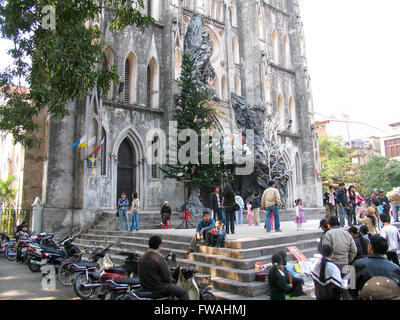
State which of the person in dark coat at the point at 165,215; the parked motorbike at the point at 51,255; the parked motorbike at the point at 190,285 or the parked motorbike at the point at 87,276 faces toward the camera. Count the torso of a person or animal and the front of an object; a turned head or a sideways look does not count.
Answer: the person in dark coat

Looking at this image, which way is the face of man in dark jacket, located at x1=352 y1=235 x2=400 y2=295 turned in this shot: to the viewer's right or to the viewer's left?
to the viewer's left

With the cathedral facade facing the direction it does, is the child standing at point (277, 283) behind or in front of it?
in front

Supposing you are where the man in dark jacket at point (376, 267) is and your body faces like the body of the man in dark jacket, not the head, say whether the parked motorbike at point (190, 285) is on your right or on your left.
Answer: on your left

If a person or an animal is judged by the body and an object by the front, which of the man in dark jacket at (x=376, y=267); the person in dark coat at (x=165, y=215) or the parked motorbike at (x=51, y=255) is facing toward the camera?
the person in dark coat

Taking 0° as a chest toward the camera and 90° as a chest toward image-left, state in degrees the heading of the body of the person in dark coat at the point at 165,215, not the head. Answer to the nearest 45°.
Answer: approximately 0°

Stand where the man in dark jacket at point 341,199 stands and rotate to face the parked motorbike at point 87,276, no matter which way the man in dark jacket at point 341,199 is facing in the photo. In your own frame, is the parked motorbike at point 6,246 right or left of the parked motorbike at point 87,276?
right

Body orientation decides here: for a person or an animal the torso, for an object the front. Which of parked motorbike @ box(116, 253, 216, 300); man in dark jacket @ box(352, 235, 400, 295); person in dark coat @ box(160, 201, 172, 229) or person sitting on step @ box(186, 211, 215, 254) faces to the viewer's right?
the parked motorbike

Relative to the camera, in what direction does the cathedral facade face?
facing the viewer and to the right of the viewer

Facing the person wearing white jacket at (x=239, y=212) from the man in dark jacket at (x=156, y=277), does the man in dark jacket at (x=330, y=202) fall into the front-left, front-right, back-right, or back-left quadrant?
front-right

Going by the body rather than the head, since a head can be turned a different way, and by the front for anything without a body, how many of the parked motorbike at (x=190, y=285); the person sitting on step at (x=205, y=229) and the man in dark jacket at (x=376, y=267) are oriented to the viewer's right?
1

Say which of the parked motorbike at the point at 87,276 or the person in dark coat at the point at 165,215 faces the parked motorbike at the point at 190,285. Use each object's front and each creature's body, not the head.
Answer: the person in dark coat

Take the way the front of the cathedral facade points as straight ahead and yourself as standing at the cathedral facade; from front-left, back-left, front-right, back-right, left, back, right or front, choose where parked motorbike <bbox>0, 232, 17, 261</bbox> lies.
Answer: right

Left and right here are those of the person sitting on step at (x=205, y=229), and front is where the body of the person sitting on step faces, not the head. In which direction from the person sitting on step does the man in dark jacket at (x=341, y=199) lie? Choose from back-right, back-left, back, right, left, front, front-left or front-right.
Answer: back

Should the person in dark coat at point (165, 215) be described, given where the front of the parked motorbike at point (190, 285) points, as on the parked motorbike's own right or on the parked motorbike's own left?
on the parked motorbike's own left

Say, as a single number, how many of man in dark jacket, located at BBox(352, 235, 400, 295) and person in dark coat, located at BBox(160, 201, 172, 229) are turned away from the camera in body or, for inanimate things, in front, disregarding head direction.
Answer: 1

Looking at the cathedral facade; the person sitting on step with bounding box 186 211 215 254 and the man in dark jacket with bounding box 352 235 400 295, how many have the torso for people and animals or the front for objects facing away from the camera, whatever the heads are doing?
1

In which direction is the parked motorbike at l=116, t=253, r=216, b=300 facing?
to the viewer's right

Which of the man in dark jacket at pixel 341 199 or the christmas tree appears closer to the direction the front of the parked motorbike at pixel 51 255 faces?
the christmas tree
